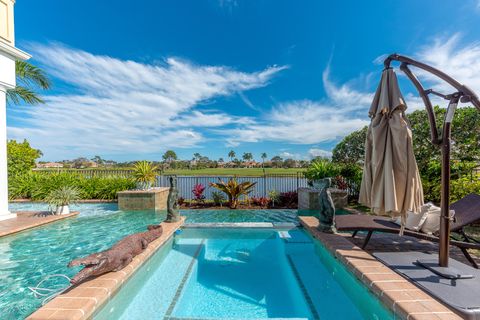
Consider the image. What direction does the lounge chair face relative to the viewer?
to the viewer's left

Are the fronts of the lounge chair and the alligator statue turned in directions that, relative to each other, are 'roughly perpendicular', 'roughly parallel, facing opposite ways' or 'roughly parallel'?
roughly perpendicular

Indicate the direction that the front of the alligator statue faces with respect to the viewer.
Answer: facing the viewer and to the left of the viewer

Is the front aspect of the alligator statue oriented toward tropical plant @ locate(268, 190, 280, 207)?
no

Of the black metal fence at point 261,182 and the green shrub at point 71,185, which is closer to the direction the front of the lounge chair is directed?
the green shrub

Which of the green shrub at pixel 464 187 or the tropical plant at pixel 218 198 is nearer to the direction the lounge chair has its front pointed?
the tropical plant

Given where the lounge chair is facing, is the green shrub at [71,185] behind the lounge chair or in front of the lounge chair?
in front

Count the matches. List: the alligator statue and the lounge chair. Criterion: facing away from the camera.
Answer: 0

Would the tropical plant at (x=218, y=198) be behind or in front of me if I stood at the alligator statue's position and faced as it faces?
behind
